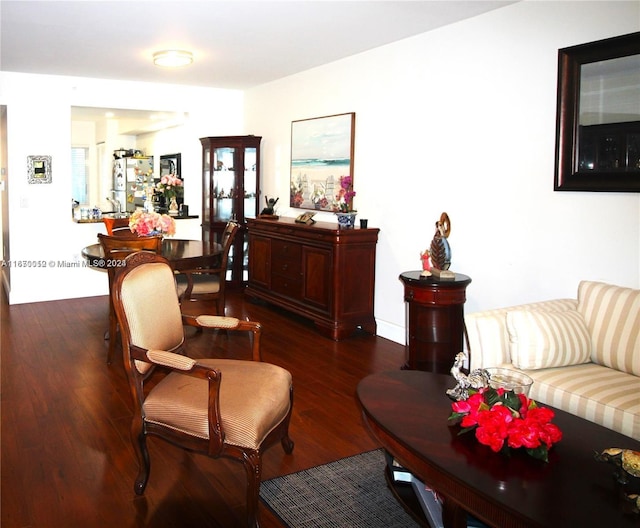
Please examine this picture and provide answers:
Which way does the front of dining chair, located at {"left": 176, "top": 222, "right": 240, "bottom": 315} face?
to the viewer's left

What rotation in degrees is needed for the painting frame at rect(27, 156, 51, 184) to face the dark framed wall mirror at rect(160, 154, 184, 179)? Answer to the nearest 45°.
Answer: approximately 135° to its left

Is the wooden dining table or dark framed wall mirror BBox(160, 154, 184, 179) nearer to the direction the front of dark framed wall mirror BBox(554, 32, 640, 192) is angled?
the wooden dining table

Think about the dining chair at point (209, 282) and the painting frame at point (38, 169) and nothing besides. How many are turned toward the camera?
1

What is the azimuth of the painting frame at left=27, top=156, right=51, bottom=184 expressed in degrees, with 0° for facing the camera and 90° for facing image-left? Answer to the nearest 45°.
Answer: approximately 0°

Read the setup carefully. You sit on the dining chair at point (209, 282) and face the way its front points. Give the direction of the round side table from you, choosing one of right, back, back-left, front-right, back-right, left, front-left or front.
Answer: back-left

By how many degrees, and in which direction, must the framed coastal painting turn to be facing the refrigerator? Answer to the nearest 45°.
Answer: approximately 90° to its right

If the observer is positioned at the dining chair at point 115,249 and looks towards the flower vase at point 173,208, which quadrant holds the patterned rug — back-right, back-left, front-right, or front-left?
back-right
